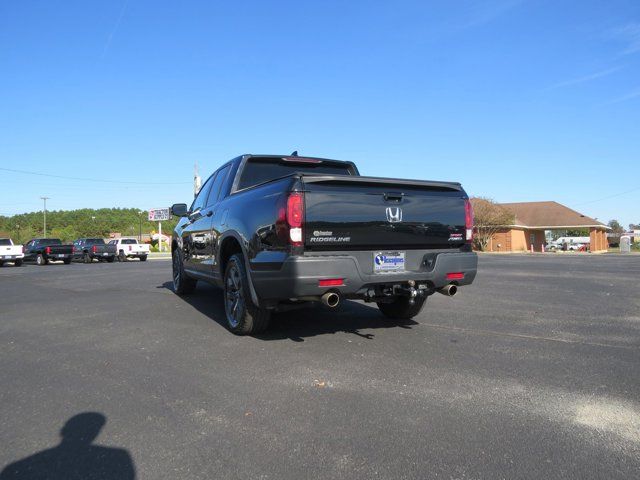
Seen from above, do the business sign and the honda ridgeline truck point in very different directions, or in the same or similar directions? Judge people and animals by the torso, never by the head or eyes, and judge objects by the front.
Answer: very different directions

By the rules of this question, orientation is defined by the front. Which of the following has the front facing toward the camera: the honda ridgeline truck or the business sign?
the business sign

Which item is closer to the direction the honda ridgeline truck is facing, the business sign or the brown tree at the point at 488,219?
the business sign

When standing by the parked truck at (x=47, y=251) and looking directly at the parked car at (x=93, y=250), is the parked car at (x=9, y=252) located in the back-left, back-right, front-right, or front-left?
back-right

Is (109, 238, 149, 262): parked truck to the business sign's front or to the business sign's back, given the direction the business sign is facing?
to the front

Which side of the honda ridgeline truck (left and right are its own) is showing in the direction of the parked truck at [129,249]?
front

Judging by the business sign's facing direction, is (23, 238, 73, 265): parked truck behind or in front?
in front

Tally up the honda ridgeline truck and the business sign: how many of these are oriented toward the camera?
1

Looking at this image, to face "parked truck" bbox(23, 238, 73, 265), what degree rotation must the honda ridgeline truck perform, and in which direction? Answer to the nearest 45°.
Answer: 0° — it already faces it

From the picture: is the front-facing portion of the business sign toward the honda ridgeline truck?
yes

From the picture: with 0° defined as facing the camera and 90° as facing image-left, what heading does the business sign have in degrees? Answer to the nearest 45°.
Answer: approximately 0°

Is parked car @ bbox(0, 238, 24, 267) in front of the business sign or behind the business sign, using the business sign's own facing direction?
in front

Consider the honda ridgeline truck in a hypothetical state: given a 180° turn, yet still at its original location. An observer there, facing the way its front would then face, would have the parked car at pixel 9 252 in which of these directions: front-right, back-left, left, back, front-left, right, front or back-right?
back

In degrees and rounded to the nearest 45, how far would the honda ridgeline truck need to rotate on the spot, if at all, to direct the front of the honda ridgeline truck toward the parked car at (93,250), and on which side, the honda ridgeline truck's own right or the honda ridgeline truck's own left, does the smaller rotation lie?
0° — it already faces it

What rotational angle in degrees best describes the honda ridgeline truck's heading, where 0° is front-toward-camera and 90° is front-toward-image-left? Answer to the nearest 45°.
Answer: approximately 135°
